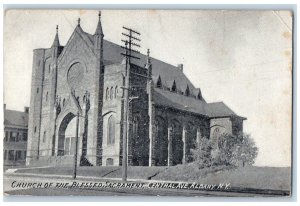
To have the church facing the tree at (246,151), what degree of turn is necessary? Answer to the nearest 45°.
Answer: approximately 90° to its left

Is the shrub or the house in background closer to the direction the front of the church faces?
the house in background

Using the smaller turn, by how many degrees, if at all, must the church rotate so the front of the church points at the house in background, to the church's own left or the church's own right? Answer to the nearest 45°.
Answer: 0° — it already faces it

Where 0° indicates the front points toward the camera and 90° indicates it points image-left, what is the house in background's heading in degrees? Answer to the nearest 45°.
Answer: approximately 0°

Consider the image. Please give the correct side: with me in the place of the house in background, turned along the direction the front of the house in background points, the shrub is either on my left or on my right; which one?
on my left

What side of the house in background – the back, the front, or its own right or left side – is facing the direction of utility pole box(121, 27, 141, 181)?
left

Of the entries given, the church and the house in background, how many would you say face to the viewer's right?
0

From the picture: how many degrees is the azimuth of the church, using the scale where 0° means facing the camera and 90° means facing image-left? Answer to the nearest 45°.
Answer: approximately 45°
